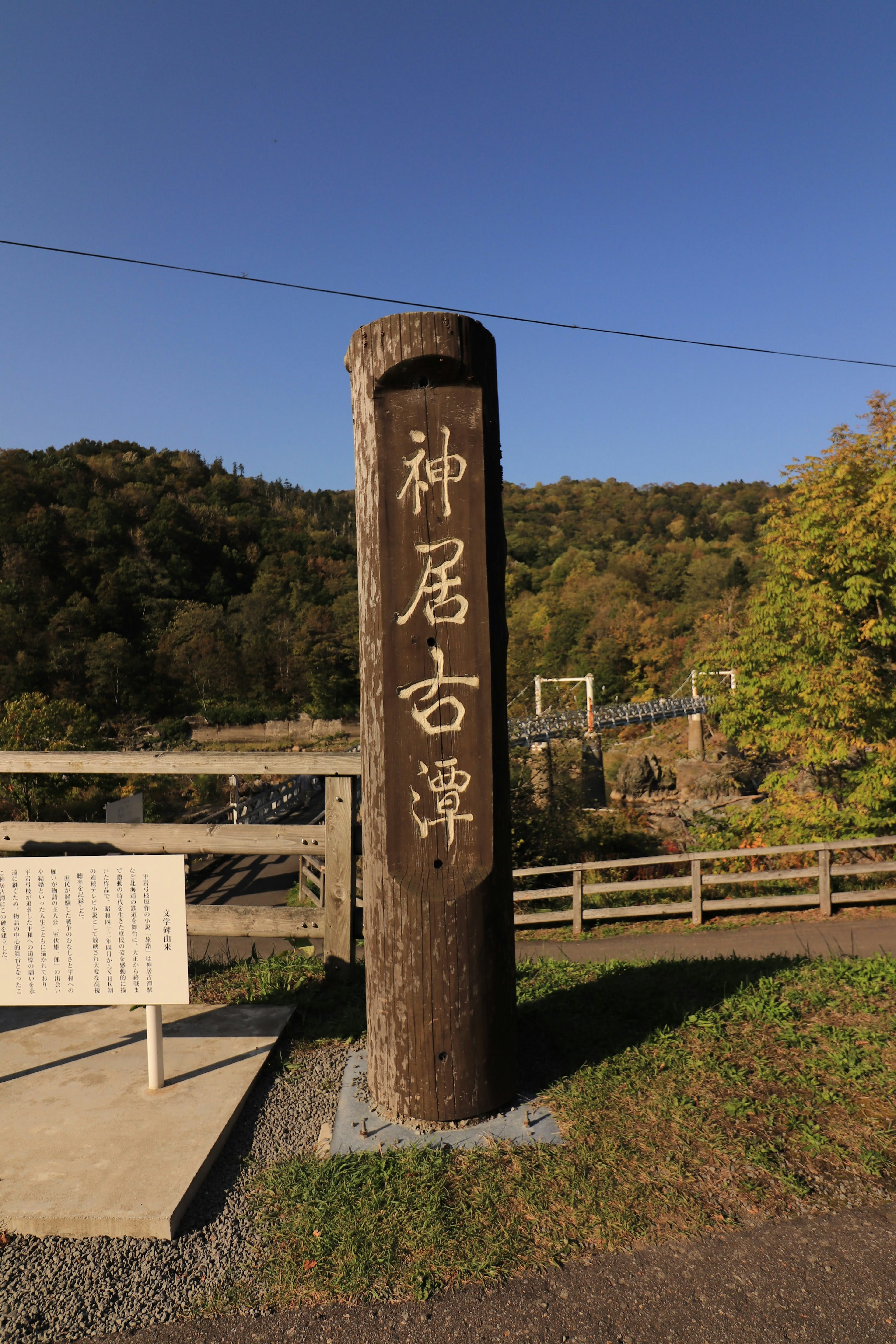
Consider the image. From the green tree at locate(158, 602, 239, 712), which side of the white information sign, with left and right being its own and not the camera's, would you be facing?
back

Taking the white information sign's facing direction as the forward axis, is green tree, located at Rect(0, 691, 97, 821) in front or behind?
behind

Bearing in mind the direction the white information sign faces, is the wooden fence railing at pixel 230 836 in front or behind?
behind

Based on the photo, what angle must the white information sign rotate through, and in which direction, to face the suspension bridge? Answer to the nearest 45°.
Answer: approximately 135° to its left

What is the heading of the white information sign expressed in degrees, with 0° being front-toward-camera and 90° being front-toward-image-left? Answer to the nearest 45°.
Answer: approximately 0°
